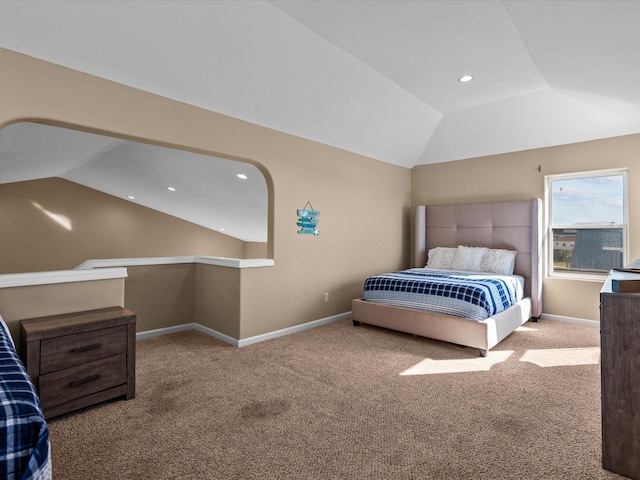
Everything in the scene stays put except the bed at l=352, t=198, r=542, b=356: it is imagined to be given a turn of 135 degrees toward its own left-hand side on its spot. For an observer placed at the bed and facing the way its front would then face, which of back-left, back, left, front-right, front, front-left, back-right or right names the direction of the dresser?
right

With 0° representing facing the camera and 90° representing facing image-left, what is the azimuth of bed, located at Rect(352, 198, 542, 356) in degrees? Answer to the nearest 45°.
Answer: approximately 45°

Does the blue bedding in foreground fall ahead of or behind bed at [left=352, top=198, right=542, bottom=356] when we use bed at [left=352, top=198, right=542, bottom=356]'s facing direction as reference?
ahead
